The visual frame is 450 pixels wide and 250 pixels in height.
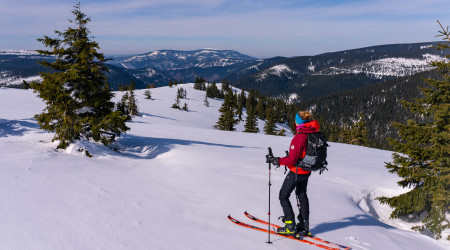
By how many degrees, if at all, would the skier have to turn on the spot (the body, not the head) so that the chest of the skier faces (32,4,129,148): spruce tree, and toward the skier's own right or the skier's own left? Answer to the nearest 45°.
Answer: approximately 45° to the skier's own right

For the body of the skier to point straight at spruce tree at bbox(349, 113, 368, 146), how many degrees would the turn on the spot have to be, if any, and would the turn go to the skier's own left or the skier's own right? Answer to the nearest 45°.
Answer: approximately 90° to the skier's own right

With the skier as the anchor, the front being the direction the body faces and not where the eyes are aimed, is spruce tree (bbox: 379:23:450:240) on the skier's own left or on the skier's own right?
on the skier's own right

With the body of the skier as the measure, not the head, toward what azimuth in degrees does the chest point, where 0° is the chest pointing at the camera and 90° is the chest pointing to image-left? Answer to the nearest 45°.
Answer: approximately 90°
